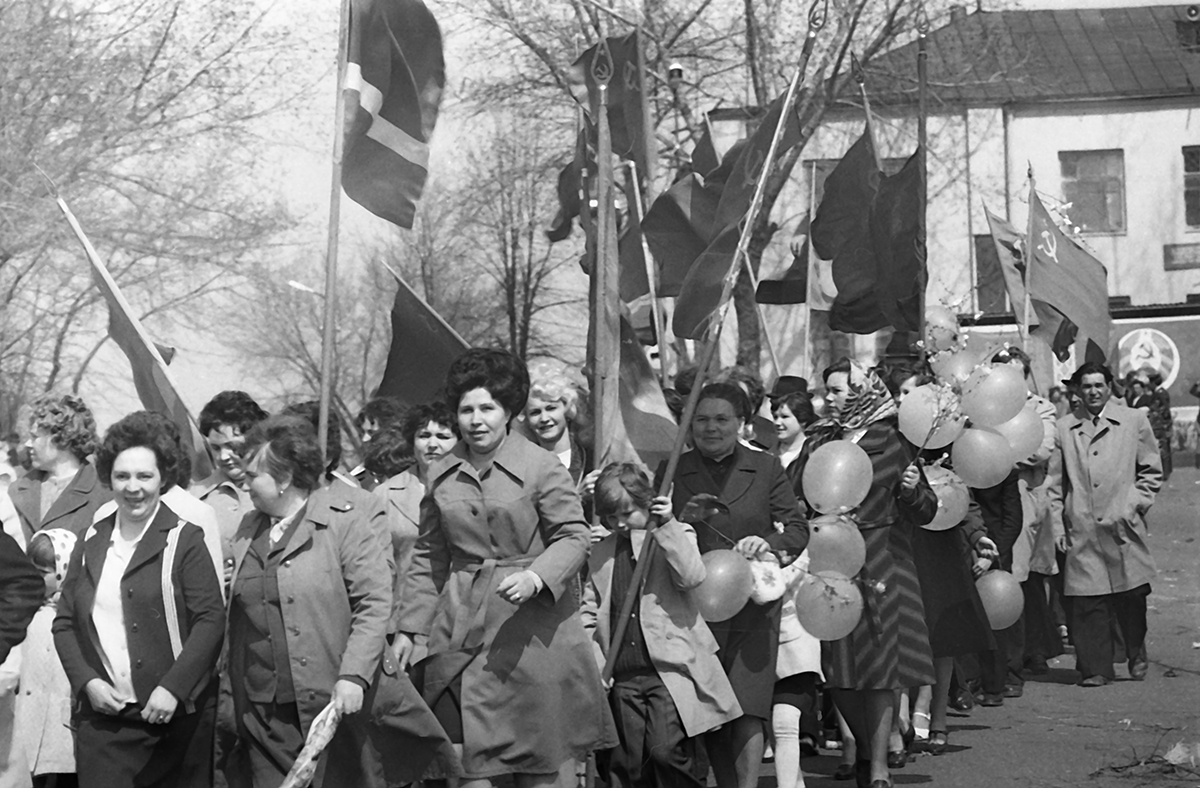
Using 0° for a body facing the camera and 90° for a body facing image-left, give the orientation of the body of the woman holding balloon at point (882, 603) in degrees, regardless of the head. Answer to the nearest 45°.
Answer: approximately 45°

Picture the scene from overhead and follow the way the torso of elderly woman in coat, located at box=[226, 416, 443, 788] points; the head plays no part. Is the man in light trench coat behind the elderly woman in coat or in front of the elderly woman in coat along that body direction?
behind

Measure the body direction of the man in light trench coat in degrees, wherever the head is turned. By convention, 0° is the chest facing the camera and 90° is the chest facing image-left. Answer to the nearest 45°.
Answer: approximately 0°

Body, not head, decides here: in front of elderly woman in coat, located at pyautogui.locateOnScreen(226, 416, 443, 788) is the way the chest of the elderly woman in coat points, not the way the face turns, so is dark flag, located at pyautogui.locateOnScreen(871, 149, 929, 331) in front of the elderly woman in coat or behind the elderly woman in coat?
behind

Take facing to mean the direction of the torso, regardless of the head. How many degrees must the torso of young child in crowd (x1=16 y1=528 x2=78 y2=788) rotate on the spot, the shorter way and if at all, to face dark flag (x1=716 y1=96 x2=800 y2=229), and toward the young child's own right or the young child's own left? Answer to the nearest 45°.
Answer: approximately 135° to the young child's own left

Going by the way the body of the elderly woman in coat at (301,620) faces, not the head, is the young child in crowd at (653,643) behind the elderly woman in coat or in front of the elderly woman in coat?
behind
